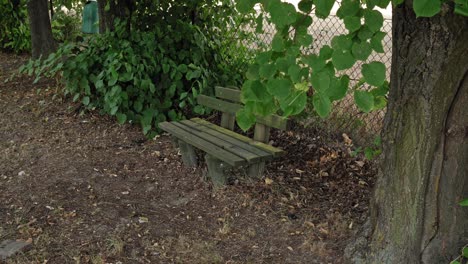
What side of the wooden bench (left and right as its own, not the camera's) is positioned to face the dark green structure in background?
right

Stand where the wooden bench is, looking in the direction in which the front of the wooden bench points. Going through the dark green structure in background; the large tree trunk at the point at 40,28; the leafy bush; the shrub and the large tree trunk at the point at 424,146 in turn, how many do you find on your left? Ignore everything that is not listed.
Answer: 1

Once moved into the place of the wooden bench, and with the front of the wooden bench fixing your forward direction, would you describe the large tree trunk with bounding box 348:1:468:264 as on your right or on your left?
on your left

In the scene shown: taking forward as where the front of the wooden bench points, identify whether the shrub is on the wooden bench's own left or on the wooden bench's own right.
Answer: on the wooden bench's own right

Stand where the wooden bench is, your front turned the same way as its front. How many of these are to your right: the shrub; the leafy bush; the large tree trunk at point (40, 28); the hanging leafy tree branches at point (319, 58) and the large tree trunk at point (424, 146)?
3

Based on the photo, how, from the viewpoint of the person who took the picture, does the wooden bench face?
facing the viewer and to the left of the viewer

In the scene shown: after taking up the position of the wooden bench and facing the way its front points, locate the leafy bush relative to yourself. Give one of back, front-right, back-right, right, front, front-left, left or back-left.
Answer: right
